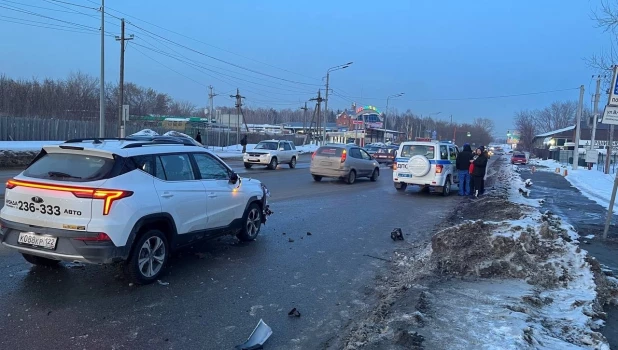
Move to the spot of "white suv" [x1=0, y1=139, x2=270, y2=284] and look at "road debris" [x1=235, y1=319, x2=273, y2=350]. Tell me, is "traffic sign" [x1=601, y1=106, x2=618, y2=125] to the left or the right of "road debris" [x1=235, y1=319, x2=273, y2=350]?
left

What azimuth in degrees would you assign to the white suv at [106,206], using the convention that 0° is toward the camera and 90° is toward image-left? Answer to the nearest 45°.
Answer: approximately 225°

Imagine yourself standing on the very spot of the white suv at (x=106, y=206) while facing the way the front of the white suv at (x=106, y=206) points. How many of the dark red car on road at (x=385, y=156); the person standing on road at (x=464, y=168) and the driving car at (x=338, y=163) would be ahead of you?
3

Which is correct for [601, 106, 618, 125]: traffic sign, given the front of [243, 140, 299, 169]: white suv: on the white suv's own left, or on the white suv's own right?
on the white suv's own left

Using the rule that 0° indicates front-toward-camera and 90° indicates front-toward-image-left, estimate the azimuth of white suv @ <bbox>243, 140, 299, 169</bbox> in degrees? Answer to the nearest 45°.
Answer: approximately 45°

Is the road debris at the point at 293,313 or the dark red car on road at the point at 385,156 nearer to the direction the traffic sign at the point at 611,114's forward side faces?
the road debris

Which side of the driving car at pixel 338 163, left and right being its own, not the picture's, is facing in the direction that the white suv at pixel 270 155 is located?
left

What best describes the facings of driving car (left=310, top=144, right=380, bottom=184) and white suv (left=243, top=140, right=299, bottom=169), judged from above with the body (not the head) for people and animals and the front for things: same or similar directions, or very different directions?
very different directions

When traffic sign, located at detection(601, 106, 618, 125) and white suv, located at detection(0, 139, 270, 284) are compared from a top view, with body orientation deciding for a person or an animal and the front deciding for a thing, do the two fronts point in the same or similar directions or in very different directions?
very different directions
